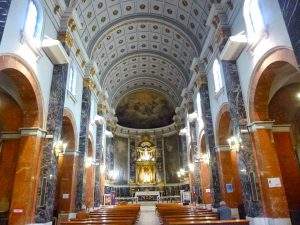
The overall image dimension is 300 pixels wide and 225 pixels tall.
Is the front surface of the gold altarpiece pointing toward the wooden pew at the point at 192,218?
yes

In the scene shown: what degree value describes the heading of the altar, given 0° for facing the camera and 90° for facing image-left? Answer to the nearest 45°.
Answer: approximately 0°

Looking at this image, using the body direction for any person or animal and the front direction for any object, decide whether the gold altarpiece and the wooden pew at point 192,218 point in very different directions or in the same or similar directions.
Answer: very different directions

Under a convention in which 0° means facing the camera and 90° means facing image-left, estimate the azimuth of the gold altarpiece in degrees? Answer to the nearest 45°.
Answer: approximately 0°

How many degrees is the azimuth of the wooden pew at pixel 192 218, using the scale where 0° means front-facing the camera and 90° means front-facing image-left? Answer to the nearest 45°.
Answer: approximately 180°

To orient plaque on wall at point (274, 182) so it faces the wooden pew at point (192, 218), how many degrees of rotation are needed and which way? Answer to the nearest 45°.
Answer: approximately 45° to its right

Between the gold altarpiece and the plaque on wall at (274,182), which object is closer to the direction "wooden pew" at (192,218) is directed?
the gold altarpiece

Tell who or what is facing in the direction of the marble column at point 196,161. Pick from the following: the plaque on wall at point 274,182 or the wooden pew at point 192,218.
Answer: the wooden pew

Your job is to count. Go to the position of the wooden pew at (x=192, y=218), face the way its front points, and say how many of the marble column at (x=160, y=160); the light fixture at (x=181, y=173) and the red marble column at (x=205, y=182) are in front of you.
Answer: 3

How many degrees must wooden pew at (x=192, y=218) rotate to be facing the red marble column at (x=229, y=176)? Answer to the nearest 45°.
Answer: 0° — it already faces it

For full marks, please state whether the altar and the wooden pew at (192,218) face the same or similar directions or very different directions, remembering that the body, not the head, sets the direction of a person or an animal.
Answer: very different directions
